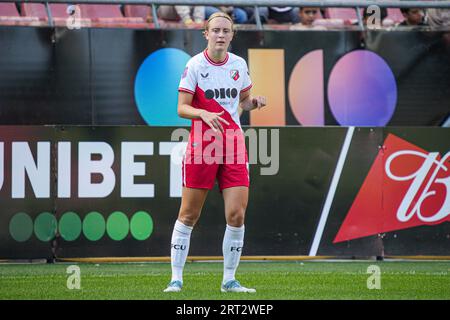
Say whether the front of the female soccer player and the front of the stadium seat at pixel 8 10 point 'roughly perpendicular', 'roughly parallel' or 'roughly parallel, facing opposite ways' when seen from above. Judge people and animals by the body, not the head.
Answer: roughly parallel

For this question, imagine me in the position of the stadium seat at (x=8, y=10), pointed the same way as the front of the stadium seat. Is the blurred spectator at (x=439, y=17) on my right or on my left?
on my left

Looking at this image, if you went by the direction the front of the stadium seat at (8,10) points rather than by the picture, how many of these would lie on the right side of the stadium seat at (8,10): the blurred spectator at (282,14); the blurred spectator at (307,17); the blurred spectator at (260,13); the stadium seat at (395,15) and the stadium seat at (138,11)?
0

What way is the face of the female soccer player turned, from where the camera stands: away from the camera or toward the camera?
toward the camera

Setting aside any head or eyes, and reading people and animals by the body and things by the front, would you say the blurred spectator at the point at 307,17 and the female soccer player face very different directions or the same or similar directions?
same or similar directions

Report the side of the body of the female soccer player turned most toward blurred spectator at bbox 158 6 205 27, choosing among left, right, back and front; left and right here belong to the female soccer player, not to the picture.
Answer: back

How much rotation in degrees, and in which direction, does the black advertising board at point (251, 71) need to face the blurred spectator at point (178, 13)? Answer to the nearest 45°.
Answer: approximately 135° to its right

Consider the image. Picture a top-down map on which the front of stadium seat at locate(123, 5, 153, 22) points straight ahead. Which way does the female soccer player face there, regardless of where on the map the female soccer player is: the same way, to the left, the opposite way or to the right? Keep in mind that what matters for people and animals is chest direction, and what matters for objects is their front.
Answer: the same way

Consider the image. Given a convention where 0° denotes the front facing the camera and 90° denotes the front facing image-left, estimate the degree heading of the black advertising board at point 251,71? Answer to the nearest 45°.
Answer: approximately 0°

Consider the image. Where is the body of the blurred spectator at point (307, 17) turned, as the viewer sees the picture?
toward the camera

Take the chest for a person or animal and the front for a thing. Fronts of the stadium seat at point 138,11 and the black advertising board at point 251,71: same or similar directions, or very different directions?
same or similar directions

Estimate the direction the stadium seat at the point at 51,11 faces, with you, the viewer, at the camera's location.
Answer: facing the viewer

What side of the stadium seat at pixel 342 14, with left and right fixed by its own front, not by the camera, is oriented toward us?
front

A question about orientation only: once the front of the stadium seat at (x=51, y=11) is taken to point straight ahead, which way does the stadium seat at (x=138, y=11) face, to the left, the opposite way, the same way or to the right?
the same way

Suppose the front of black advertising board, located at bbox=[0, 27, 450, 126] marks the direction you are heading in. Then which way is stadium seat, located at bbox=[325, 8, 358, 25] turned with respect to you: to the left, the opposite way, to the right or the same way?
the same way

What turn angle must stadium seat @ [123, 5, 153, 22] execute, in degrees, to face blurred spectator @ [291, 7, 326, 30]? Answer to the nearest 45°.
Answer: approximately 90° to its left

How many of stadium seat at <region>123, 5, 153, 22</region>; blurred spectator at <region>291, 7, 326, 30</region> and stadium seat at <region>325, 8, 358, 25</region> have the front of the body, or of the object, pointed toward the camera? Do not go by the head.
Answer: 3
